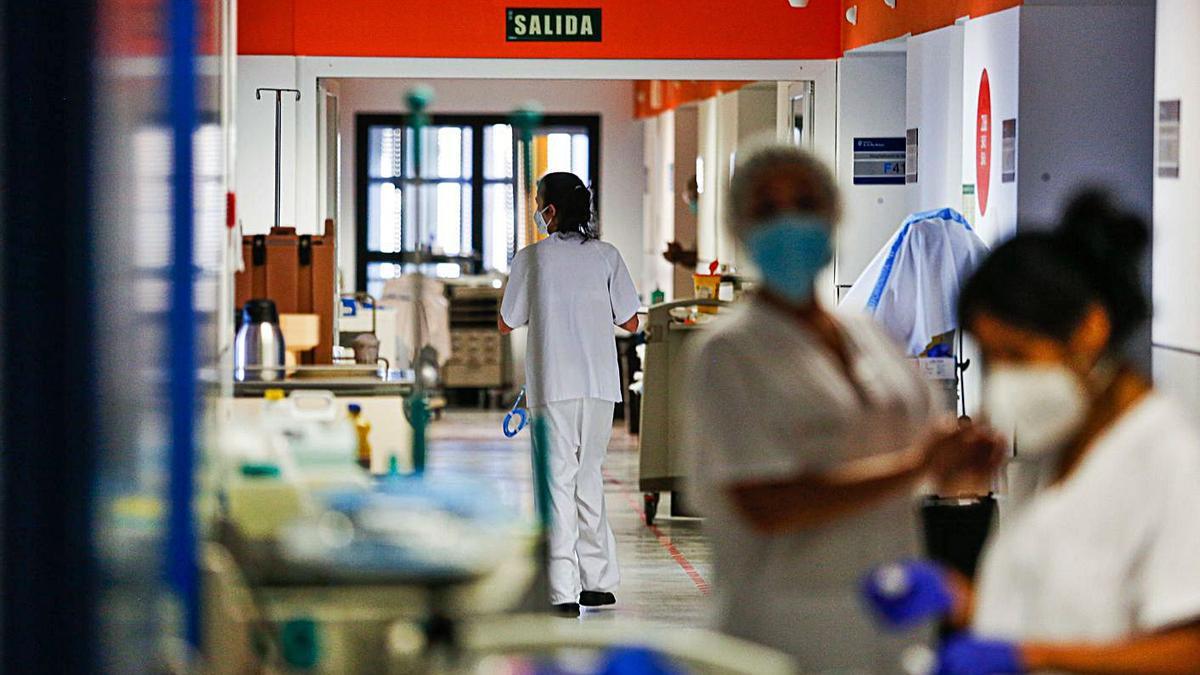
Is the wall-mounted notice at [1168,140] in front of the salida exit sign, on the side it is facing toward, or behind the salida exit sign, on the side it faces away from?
in front

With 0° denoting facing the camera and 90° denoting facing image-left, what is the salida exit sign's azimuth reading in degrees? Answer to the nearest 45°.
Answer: approximately 0°

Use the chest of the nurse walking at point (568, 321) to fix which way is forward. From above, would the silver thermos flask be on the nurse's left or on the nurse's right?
on the nurse's left

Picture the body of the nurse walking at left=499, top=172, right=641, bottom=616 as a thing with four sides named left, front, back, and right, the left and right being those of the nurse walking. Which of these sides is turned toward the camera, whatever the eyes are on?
back

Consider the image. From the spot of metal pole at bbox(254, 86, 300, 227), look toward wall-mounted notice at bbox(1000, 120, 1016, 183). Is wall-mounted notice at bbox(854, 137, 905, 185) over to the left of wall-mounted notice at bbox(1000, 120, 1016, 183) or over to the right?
left

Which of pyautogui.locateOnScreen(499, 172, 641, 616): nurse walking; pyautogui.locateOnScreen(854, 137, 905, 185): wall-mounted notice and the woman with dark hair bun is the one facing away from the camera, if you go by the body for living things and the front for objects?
the nurse walking

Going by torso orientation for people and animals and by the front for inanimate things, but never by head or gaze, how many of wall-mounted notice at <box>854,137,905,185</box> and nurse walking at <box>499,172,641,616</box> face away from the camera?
1

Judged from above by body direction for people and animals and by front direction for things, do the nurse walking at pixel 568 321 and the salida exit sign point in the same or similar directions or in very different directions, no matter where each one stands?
very different directions

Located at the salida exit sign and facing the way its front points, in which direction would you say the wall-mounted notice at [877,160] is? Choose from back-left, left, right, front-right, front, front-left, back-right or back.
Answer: left
